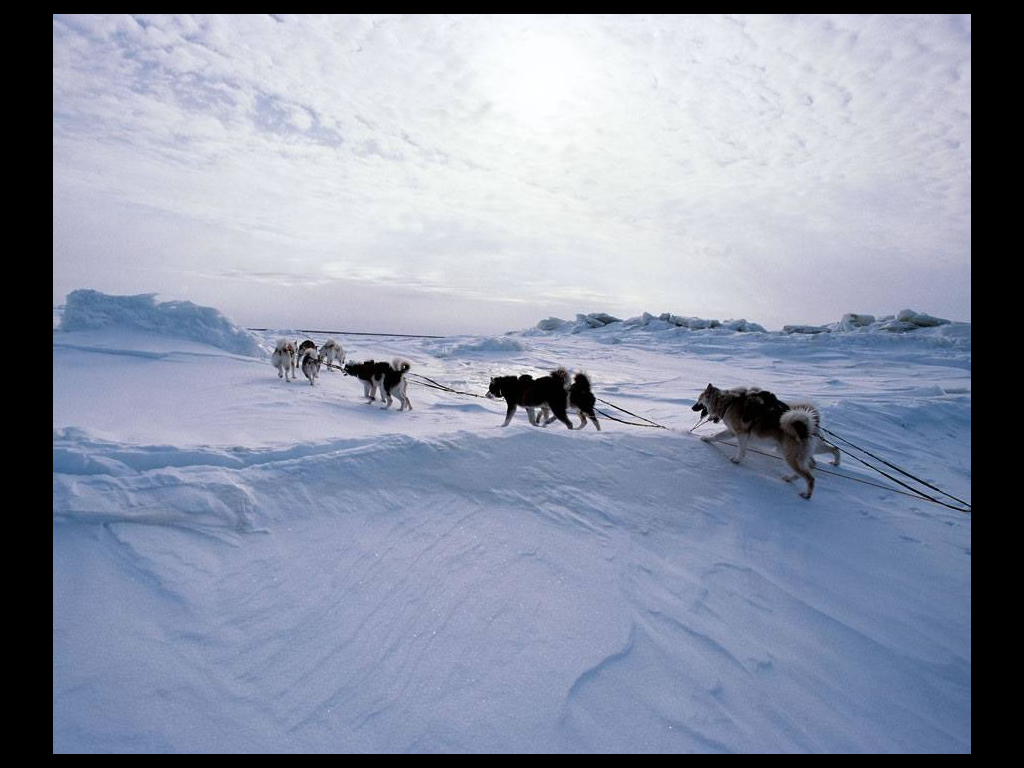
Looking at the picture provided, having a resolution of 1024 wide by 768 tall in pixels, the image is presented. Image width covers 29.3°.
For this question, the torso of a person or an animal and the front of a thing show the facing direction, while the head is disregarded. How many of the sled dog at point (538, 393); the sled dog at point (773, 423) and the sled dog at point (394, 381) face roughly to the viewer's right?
0

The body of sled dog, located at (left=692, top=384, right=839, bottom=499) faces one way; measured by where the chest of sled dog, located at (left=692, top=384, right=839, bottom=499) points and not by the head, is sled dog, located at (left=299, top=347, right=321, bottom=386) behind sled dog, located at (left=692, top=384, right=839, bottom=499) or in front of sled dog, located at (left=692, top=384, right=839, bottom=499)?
in front

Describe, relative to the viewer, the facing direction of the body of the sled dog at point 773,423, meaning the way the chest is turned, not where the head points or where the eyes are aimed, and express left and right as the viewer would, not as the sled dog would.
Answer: facing away from the viewer and to the left of the viewer

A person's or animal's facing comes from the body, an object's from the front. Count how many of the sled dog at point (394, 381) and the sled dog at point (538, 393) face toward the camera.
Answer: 0

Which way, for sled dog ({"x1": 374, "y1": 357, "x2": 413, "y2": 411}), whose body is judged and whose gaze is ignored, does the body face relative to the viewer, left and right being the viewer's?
facing away from the viewer and to the left of the viewer

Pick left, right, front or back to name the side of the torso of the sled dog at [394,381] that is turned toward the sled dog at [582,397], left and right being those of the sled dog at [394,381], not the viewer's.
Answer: back

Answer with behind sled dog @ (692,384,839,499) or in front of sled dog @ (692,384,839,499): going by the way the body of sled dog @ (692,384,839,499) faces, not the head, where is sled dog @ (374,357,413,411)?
in front

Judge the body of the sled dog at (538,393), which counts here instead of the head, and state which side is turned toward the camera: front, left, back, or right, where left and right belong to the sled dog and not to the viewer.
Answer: left
